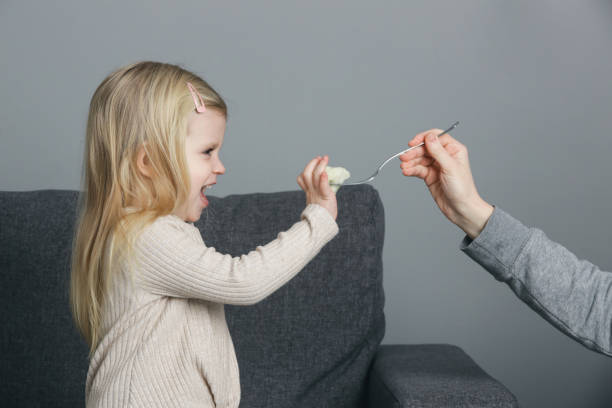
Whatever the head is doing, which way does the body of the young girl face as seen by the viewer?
to the viewer's right

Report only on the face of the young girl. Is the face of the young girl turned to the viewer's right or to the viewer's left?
to the viewer's right

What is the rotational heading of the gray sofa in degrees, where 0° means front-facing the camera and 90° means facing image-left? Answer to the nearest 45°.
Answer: approximately 0°
